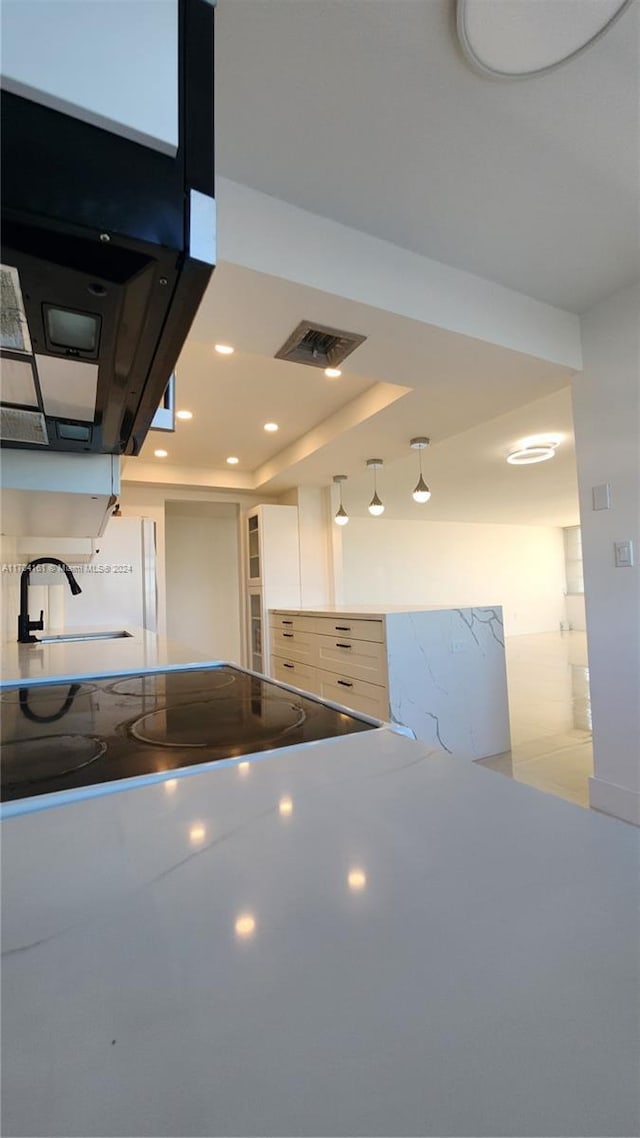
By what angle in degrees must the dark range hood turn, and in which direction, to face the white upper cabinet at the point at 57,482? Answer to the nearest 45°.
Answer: approximately 90° to its left

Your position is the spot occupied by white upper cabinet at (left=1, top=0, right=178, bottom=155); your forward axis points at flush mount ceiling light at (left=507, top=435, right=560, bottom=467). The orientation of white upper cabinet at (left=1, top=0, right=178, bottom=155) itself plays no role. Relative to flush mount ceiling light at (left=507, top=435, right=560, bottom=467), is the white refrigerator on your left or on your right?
left

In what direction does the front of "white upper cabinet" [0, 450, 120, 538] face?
to the viewer's right

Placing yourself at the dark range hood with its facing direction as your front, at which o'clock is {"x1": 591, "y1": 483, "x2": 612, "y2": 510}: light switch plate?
The light switch plate is roughly at 11 o'clock from the dark range hood.

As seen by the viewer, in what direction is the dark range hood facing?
to the viewer's right

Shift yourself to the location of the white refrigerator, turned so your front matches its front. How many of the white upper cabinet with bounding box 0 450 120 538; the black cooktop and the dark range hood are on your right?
3

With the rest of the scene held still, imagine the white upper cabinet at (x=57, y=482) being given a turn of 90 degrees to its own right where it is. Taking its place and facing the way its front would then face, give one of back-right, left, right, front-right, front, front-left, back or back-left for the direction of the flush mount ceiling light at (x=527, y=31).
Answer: front-left

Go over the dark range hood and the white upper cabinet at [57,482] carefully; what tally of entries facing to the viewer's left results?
0

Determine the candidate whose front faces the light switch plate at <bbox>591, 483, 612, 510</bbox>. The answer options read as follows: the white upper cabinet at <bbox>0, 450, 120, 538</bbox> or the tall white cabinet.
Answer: the white upper cabinet

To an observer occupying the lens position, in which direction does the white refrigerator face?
facing to the right of the viewer

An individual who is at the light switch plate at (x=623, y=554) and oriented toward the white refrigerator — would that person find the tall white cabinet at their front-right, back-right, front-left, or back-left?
front-right

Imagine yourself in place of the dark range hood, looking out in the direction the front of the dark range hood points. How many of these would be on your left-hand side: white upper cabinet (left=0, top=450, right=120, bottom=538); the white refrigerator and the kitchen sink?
3

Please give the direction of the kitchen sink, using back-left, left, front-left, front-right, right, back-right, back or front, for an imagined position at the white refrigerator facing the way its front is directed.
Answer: right

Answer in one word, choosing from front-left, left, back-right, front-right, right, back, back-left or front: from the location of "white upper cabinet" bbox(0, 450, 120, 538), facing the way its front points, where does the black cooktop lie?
right

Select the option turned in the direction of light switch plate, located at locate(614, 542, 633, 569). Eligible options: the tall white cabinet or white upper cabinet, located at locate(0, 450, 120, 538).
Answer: the white upper cabinet

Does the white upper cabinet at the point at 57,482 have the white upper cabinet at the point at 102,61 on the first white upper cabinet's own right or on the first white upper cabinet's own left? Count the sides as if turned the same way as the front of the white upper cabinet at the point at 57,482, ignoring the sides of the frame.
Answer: on the first white upper cabinet's own right
